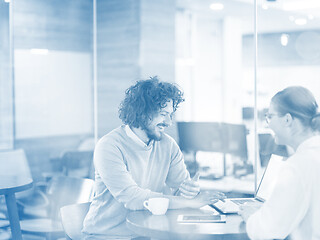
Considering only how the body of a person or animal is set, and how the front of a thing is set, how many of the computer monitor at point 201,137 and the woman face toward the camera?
1

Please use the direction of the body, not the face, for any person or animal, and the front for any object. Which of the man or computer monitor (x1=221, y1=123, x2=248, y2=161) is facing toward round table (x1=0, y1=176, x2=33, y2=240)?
the computer monitor

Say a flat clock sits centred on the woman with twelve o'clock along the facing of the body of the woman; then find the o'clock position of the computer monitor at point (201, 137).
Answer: The computer monitor is roughly at 1 o'clock from the woman.

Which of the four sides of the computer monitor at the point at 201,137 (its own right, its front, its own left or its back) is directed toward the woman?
front

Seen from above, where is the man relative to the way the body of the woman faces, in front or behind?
in front

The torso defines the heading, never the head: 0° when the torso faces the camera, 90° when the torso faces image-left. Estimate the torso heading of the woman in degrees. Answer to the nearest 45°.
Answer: approximately 135°

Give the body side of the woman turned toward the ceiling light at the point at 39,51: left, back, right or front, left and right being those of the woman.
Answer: front

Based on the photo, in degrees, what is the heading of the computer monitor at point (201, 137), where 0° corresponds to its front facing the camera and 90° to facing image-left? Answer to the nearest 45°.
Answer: approximately 0°

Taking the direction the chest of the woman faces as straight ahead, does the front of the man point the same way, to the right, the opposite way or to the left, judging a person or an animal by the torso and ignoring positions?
the opposite way

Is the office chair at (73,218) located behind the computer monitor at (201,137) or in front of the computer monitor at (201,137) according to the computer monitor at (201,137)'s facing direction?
in front

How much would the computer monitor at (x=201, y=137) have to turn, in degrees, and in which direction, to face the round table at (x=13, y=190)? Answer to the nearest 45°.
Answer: approximately 45° to its right

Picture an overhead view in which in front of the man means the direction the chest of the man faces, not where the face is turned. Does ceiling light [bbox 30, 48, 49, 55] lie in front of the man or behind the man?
behind

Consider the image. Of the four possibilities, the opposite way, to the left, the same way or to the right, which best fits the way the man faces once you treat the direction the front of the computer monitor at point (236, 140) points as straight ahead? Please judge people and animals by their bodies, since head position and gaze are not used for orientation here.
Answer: to the left
